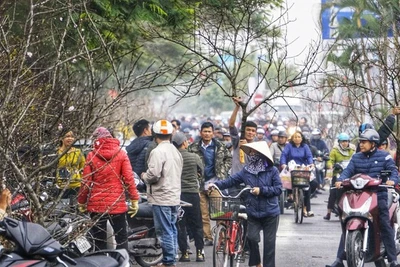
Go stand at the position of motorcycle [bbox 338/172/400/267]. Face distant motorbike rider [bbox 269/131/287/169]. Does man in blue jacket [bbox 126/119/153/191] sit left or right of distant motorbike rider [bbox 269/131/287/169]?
left

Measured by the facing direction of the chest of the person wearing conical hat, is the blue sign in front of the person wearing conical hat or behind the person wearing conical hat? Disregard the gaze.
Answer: behind

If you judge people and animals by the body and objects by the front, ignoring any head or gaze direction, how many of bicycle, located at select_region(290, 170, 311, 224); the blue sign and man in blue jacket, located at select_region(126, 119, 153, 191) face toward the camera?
2

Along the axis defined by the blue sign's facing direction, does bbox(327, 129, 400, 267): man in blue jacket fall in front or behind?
in front

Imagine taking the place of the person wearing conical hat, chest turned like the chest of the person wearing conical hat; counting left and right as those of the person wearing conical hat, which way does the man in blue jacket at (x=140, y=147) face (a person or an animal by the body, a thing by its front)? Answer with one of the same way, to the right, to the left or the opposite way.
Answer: the opposite way

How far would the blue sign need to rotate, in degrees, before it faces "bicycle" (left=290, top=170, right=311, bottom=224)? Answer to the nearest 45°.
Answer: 0° — it already faces it

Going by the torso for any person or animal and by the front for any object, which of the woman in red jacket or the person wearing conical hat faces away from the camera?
the woman in red jacket

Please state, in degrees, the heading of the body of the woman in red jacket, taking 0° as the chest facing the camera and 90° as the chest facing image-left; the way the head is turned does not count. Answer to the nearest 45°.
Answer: approximately 180°

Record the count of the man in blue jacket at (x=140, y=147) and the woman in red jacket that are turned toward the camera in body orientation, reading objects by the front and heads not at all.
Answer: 0

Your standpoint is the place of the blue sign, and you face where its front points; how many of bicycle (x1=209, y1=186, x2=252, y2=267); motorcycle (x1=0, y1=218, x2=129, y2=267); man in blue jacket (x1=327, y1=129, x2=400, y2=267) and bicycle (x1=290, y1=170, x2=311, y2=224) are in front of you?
4

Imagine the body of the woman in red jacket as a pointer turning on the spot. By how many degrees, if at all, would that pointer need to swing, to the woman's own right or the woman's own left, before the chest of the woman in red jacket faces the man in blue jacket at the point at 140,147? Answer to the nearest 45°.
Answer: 0° — they already face them

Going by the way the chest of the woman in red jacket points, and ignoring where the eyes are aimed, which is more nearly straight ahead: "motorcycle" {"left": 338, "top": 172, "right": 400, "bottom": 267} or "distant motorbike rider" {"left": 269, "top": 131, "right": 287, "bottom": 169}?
the distant motorbike rider

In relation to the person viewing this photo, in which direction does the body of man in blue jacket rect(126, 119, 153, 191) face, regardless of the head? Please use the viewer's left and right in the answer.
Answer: facing away from the viewer and to the right of the viewer
